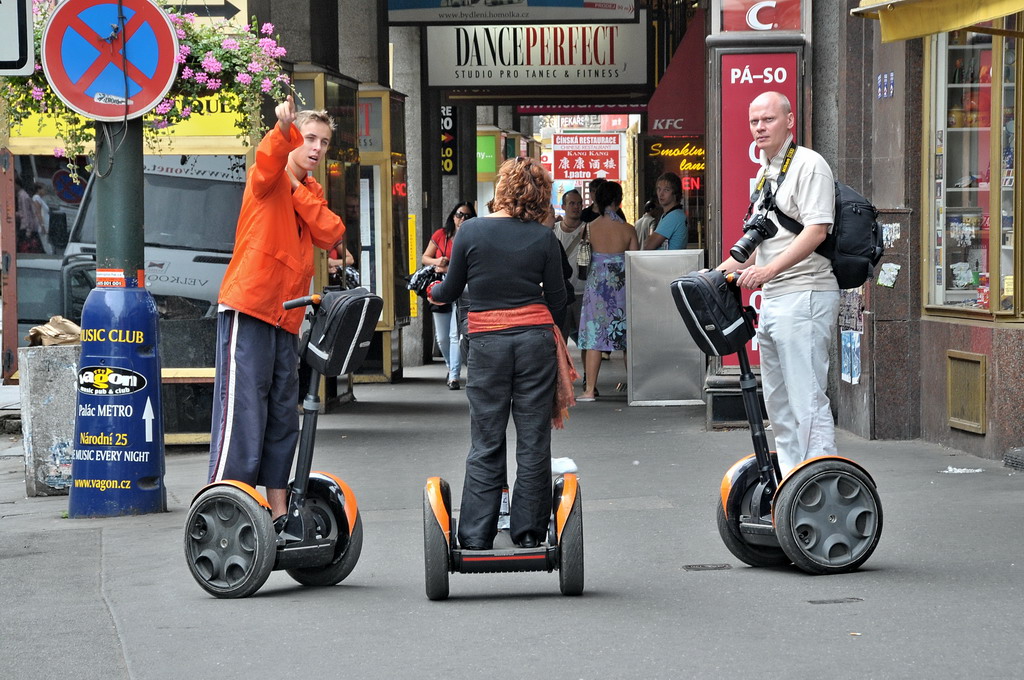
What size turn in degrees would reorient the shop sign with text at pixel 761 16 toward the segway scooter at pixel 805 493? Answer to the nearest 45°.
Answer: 0° — it already faces it

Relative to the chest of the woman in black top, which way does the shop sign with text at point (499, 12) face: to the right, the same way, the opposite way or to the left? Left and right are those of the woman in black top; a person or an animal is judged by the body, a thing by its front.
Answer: the opposite way

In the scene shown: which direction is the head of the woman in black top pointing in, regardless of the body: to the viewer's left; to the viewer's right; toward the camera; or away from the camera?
away from the camera

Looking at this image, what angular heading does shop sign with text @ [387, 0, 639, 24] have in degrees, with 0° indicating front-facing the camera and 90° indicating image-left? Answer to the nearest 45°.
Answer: approximately 0°

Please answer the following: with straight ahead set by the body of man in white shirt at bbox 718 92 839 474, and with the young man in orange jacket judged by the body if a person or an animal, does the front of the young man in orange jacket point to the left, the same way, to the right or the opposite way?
to the left

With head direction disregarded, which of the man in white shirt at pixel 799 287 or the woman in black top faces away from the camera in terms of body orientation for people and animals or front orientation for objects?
the woman in black top

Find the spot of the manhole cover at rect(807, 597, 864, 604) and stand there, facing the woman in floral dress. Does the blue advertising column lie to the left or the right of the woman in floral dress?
left

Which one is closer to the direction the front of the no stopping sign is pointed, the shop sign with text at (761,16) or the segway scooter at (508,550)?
the segway scooter

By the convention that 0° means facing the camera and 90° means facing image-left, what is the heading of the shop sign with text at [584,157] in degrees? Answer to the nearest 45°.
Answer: approximately 0°

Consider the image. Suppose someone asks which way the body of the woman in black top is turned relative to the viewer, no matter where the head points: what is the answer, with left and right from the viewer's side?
facing away from the viewer

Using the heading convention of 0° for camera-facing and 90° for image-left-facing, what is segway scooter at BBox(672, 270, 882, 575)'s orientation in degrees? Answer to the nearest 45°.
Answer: approximately 45°
